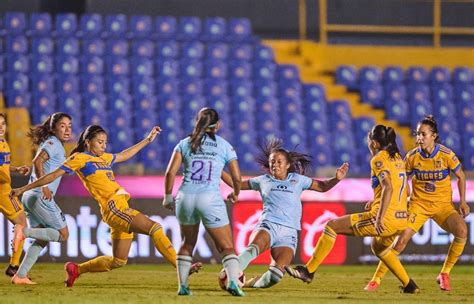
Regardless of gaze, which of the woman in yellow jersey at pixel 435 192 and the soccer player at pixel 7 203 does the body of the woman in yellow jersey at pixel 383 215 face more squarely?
the soccer player

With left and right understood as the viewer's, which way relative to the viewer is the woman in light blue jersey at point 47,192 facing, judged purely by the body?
facing to the right of the viewer

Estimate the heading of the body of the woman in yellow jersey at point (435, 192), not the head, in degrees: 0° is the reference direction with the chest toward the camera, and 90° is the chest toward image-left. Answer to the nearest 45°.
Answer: approximately 0°

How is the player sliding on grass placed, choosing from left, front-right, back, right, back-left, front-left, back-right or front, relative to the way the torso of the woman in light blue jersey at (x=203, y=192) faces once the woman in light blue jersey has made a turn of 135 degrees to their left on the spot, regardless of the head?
back

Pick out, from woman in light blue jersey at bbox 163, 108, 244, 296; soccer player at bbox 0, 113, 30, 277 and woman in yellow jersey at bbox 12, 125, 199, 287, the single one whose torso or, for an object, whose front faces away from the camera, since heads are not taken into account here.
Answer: the woman in light blue jersey

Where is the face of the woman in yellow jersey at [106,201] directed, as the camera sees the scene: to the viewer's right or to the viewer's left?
to the viewer's right

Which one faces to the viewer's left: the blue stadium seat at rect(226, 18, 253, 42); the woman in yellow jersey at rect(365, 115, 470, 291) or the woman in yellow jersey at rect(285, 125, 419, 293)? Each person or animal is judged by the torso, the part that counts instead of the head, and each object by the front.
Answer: the woman in yellow jersey at rect(285, 125, 419, 293)

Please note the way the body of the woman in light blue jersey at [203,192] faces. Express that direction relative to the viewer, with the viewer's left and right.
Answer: facing away from the viewer

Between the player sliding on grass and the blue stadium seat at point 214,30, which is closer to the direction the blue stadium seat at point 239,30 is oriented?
the player sliding on grass

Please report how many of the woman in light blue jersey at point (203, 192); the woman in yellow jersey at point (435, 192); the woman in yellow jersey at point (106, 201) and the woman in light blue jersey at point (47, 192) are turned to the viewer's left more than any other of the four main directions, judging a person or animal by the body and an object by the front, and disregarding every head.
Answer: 0

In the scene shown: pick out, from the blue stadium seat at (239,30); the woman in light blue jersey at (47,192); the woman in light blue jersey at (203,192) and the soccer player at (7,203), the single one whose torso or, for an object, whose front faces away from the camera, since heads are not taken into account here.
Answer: the woman in light blue jersey at (203,192)

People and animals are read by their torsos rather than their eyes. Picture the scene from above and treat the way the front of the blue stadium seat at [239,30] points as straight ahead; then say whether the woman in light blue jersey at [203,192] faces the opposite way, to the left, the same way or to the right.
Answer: the opposite way

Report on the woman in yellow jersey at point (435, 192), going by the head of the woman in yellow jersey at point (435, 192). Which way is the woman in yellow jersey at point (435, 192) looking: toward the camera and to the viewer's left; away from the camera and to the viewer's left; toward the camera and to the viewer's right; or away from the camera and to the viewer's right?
toward the camera and to the viewer's left

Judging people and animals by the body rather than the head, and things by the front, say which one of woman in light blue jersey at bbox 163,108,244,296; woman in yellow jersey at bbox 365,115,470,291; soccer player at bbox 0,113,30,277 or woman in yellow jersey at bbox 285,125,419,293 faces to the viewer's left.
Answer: woman in yellow jersey at bbox 285,125,419,293

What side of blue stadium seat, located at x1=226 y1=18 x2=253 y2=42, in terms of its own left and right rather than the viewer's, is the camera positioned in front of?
front

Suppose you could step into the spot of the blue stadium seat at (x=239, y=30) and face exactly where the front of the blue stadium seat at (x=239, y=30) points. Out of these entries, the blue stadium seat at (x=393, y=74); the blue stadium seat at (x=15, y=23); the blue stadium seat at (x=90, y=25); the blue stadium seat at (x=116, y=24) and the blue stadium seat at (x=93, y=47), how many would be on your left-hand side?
1
